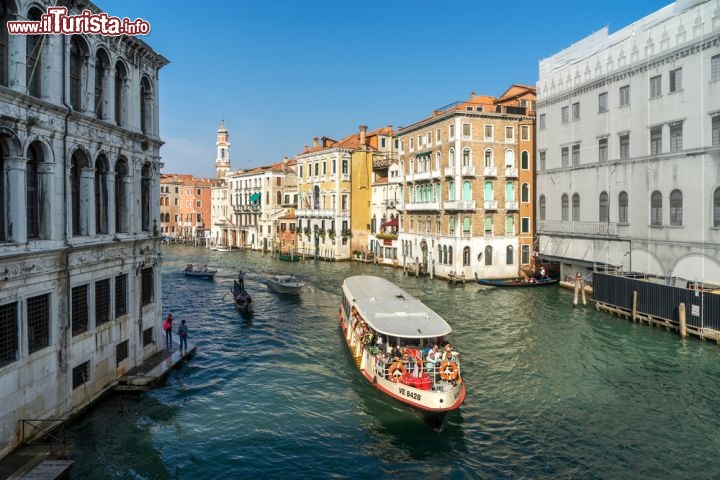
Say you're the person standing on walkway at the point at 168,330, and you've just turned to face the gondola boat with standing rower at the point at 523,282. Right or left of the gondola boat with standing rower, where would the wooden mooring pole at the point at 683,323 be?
right

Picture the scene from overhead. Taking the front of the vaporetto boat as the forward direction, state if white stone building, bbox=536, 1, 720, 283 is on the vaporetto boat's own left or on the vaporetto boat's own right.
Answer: on the vaporetto boat's own left

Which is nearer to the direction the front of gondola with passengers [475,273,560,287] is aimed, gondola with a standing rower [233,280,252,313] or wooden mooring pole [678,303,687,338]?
the gondola with a standing rower

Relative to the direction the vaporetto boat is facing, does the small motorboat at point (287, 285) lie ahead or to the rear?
to the rear

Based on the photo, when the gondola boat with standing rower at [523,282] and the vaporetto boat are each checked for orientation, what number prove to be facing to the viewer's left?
1

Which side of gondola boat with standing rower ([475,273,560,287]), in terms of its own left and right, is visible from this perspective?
left
